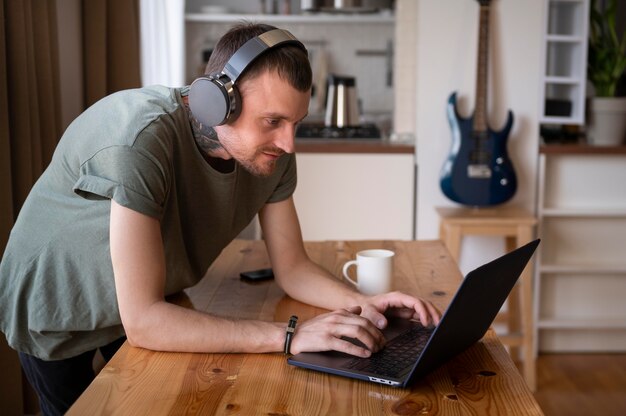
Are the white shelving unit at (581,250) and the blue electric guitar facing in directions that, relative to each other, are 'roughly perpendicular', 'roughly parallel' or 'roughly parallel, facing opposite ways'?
roughly parallel

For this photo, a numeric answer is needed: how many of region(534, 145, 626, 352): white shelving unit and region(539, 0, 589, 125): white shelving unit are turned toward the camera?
2

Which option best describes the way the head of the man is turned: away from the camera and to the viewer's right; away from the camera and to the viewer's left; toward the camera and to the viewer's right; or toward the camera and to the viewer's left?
toward the camera and to the viewer's right

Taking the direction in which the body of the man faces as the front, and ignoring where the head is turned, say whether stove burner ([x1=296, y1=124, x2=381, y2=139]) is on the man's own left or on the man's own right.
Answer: on the man's own left

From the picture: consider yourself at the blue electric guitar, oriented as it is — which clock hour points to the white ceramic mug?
The white ceramic mug is roughly at 12 o'clock from the blue electric guitar.

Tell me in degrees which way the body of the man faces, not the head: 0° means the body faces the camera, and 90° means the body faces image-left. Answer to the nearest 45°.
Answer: approximately 315°

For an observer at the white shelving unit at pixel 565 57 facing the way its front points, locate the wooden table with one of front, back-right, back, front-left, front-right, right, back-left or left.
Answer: front

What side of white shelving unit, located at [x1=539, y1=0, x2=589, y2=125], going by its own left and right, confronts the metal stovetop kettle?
right

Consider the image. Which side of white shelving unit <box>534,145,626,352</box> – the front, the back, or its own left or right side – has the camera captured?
front

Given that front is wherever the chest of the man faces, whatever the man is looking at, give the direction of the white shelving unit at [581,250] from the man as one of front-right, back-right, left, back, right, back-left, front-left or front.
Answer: left

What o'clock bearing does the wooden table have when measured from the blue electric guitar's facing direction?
The wooden table is roughly at 12 o'clock from the blue electric guitar.

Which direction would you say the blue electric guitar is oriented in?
toward the camera

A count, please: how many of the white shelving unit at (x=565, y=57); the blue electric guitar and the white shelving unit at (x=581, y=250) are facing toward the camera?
3

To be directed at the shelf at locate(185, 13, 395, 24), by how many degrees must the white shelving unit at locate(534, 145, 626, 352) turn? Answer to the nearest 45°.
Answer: approximately 135° to its right
